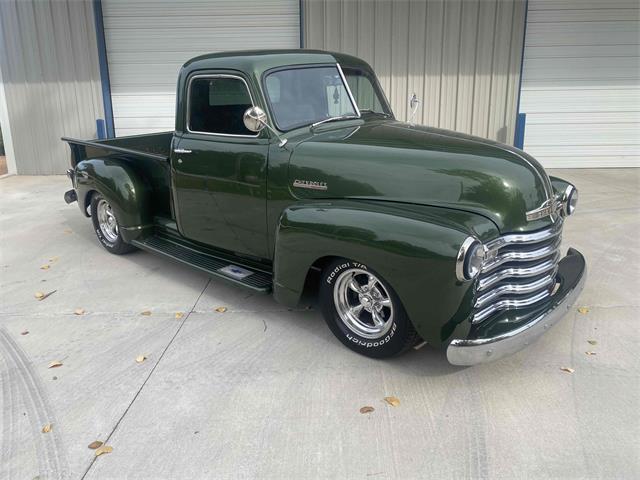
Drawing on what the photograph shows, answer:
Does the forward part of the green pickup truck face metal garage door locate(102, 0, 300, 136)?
no

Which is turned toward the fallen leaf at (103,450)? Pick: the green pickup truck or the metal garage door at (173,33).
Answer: the metal garage door

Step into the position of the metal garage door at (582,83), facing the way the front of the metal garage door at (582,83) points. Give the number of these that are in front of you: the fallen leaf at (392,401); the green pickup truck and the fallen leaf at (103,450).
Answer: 3

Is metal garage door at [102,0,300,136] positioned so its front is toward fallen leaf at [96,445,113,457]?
yes

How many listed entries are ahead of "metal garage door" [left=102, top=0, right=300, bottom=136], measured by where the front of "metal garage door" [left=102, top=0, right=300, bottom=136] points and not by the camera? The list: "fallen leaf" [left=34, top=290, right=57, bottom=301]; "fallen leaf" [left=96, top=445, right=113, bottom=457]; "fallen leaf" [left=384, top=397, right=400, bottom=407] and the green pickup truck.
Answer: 4

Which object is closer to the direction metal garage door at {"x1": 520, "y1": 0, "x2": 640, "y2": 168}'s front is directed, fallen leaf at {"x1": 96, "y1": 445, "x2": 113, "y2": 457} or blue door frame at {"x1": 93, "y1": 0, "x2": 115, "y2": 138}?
the fallen leaf

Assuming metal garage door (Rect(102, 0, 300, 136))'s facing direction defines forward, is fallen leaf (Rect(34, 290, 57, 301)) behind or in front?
in front

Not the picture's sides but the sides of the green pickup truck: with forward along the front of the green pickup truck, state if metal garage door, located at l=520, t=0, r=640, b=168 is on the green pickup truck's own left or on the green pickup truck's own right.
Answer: on the green pickup truck's own left

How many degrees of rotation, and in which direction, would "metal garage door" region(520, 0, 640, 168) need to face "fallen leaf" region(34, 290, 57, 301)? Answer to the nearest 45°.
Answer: approximately 45° to its right

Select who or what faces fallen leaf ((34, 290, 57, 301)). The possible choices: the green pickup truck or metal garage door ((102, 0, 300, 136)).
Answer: the metal garage door

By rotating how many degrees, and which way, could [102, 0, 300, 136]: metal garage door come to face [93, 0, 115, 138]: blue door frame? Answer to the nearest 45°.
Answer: approximately 90° to its right

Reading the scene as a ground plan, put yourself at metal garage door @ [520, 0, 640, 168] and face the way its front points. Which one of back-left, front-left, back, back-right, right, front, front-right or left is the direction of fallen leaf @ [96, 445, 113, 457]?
front

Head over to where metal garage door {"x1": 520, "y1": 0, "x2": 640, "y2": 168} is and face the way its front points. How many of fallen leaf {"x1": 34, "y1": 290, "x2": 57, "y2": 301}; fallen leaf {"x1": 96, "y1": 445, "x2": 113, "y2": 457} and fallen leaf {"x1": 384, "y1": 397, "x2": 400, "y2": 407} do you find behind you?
0

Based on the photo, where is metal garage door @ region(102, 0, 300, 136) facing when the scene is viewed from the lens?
facing the viewer

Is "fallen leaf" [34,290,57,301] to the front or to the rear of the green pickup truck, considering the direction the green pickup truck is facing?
to the rear

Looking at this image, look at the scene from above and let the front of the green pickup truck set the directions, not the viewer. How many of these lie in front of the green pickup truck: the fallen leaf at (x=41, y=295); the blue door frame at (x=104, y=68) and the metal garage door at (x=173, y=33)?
0

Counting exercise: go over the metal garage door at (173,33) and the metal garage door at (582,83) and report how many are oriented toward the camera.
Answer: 2

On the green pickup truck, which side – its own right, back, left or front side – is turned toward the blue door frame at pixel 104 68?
back

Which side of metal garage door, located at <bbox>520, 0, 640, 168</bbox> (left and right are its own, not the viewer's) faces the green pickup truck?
front

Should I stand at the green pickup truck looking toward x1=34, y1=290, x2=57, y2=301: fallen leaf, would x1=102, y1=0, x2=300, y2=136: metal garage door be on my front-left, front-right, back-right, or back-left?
front-right

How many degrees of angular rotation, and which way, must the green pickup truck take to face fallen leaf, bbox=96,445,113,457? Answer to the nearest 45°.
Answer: approximately 90° to its right

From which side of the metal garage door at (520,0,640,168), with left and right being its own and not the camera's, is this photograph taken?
front

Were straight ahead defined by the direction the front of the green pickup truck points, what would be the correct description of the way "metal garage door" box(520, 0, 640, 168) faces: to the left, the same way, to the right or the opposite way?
to the right
